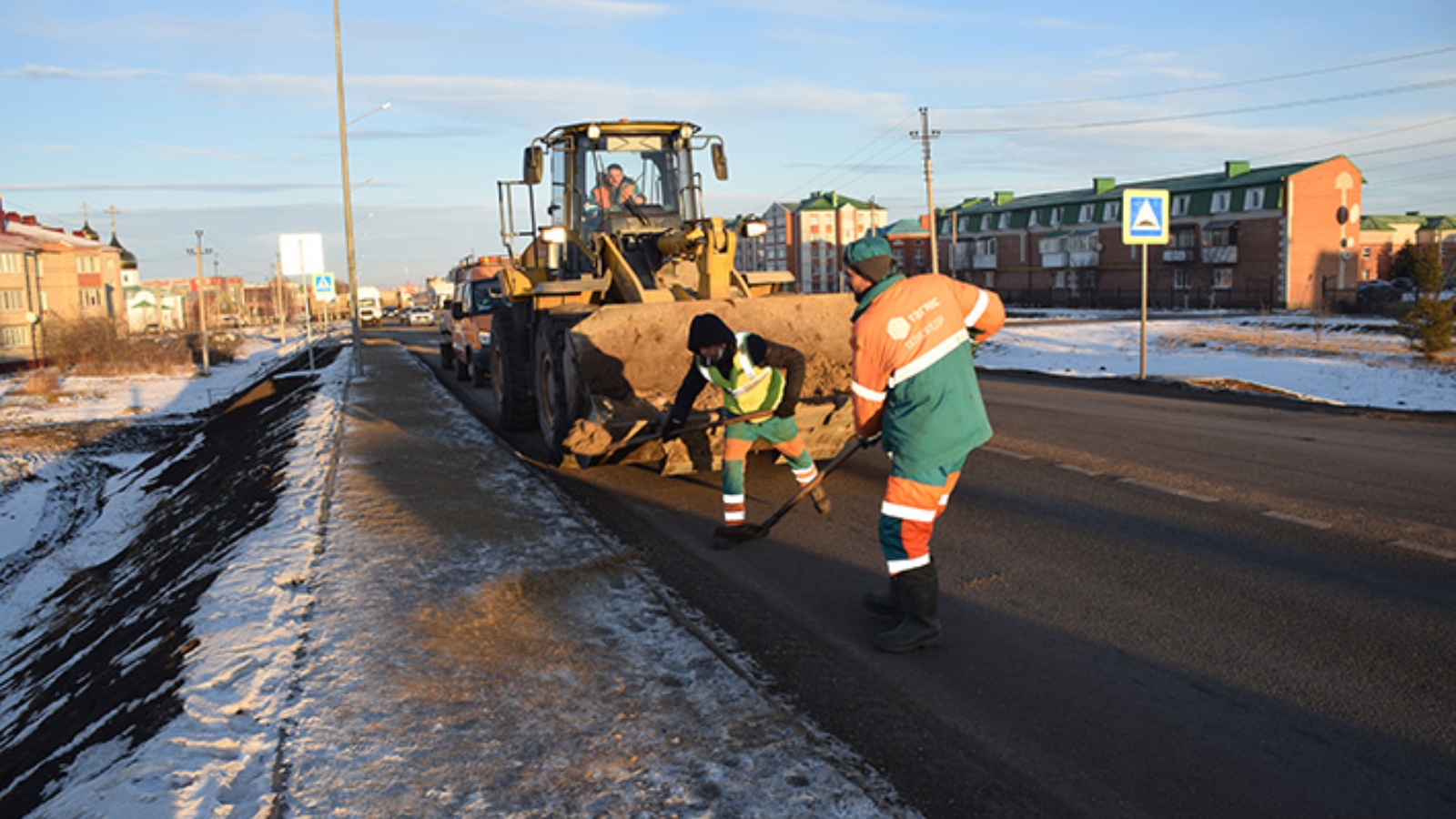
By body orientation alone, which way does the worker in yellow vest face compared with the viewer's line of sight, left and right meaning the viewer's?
facing the viewer and to the left of the viewer

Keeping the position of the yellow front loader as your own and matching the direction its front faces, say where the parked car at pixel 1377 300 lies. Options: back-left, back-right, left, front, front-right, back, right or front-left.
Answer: left

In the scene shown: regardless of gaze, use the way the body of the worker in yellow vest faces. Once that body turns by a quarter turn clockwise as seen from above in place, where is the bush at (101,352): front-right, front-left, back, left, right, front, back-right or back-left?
front

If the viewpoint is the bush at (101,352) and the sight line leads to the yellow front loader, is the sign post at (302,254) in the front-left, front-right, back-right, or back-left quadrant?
front-left

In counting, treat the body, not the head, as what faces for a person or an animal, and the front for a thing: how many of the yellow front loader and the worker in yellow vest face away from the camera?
0

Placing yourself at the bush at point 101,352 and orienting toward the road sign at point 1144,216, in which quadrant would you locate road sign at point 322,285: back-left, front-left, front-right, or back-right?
front-left

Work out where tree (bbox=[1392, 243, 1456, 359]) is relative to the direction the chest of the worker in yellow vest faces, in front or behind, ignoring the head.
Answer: behind

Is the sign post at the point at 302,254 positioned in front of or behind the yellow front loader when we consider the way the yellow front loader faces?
behind

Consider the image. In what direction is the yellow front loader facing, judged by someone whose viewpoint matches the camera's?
facing the viewer and to the right of the viewer

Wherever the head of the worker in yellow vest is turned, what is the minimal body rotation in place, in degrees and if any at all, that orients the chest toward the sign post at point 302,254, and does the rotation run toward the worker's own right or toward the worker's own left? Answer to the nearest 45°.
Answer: approximately 90° to the worker's own right

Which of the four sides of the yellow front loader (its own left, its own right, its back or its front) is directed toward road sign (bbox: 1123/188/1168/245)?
left

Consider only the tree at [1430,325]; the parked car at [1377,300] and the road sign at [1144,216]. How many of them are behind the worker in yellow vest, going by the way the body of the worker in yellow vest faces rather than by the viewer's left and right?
3

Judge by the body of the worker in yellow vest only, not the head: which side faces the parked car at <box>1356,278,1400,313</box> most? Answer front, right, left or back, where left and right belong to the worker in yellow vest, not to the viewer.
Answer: back

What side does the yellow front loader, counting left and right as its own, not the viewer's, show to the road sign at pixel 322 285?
back
